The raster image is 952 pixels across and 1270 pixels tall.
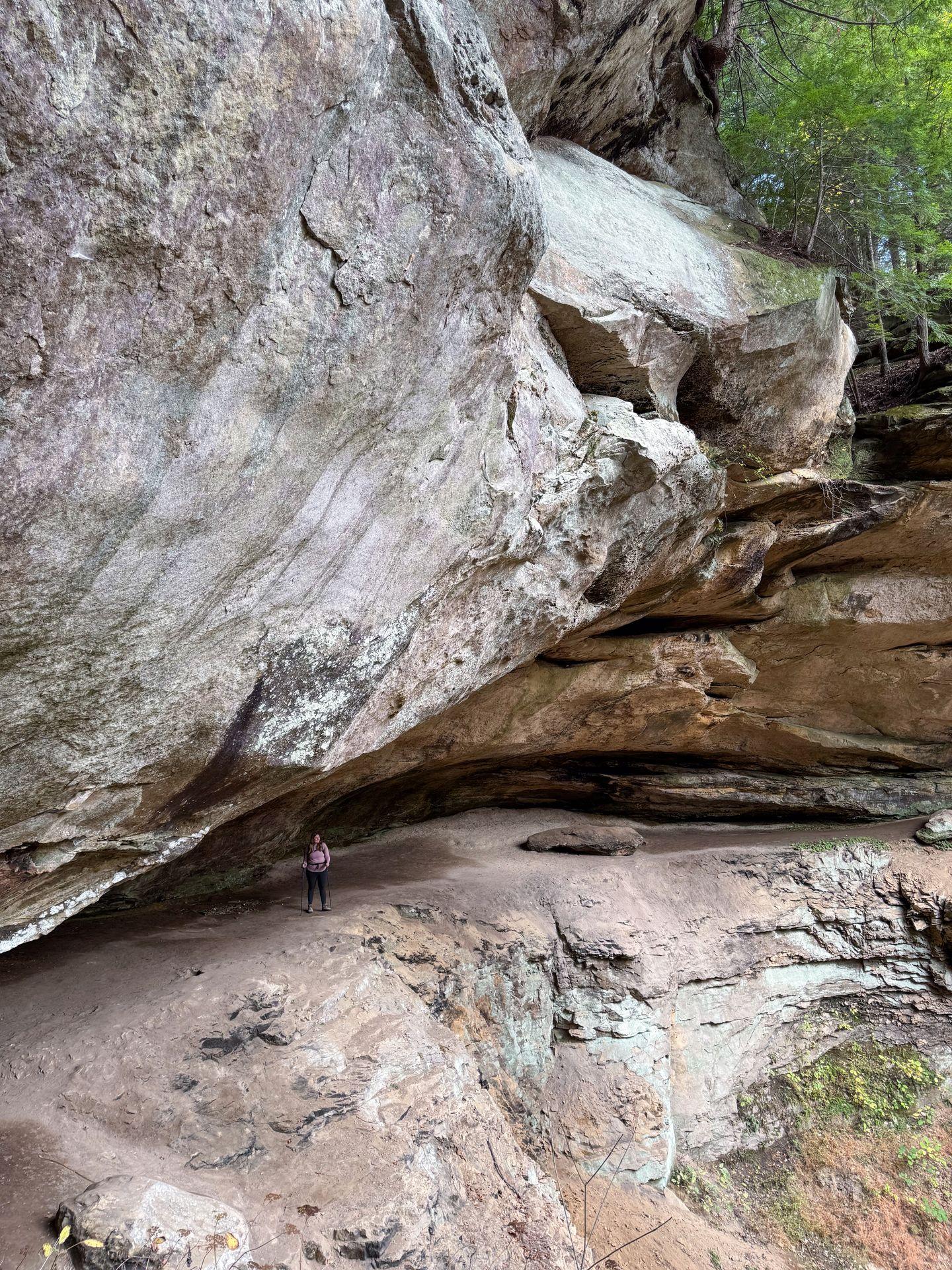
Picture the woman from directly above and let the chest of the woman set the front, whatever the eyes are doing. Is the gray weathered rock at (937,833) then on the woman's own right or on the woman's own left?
on the woman's own left

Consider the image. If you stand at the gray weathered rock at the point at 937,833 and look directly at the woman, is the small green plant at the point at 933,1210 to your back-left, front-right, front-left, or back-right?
front-left

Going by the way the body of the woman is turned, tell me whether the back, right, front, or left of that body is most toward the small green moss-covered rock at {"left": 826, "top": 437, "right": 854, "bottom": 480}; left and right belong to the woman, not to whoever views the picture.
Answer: left

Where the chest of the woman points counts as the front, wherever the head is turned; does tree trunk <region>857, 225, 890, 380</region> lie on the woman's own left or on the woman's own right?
on the woman's own left

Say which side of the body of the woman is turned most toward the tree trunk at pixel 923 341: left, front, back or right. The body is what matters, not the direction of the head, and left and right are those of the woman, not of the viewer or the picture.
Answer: left

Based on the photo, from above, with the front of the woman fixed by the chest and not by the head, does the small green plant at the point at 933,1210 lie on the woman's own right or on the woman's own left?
on the woman's own left

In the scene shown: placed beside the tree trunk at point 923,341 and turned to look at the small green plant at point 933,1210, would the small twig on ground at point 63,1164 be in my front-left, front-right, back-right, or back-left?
front-right

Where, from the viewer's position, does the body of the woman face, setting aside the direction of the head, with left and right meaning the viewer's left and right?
facing the viewer

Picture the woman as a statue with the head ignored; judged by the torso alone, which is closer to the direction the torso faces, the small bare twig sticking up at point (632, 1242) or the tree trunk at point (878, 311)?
the small bare twig sticking up

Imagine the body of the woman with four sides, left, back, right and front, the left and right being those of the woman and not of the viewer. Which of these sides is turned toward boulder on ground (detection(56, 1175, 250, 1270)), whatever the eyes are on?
front

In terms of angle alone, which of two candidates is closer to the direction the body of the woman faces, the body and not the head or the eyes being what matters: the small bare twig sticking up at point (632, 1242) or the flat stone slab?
the small bare twig sticking up

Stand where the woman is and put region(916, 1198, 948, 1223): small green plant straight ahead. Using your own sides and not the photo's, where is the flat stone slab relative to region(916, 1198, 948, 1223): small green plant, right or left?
left
